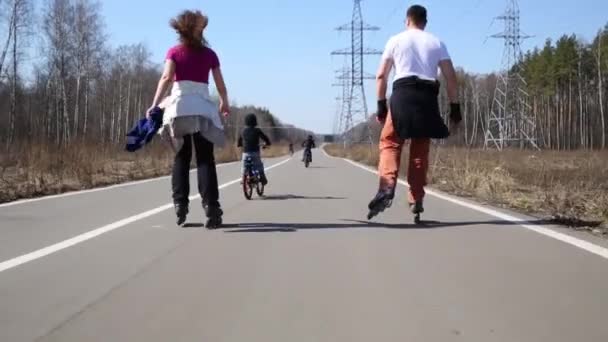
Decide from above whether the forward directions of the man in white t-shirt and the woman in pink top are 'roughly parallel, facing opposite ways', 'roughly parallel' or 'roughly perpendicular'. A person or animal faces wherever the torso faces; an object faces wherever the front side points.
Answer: roughly parallel

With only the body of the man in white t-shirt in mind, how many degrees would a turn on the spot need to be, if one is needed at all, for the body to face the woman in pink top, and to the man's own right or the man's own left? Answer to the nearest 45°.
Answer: approximately 90° to the man's own left

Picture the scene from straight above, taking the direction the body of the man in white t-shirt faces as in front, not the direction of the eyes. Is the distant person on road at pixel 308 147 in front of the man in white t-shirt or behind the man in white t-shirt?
in front

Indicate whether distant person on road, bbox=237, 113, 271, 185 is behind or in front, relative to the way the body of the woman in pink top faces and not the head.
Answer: in front

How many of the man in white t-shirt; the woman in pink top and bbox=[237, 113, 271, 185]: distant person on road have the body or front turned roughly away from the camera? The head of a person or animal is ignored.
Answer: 3

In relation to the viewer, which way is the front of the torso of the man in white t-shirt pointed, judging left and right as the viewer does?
facing away from the viewer

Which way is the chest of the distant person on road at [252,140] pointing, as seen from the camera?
away from the camera

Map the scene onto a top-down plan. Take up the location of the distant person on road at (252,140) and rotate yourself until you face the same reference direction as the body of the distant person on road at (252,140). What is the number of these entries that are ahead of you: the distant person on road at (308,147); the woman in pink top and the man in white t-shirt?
1

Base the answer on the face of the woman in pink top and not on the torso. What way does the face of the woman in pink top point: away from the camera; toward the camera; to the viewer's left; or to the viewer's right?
away from the camera

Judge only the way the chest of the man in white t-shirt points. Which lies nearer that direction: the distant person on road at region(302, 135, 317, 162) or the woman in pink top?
the distant person on road

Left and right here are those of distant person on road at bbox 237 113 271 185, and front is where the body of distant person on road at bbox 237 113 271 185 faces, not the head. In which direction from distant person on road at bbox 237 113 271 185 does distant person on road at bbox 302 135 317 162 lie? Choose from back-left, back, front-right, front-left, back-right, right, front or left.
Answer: front

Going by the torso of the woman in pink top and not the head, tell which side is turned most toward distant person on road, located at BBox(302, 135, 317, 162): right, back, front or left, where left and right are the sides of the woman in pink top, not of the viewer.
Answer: front

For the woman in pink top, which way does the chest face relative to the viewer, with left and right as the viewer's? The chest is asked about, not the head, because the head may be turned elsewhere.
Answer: facing away from the viewer

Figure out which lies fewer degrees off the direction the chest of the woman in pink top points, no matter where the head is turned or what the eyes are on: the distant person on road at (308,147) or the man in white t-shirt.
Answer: the distant person on road
